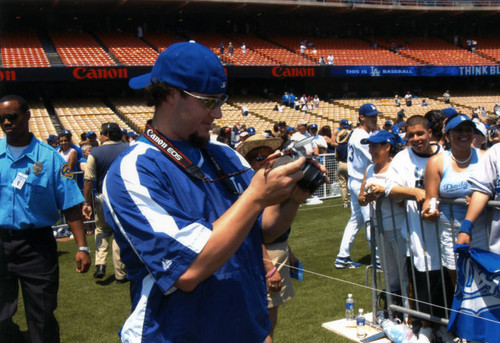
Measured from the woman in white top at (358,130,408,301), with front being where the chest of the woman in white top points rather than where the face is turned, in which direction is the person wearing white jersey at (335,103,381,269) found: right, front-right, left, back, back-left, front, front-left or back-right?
back-right

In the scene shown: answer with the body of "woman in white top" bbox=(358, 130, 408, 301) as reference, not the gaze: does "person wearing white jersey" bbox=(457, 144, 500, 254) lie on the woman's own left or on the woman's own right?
on the woman's own left

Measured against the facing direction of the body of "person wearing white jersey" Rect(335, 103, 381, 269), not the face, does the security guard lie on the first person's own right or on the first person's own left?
on the first person's own right
